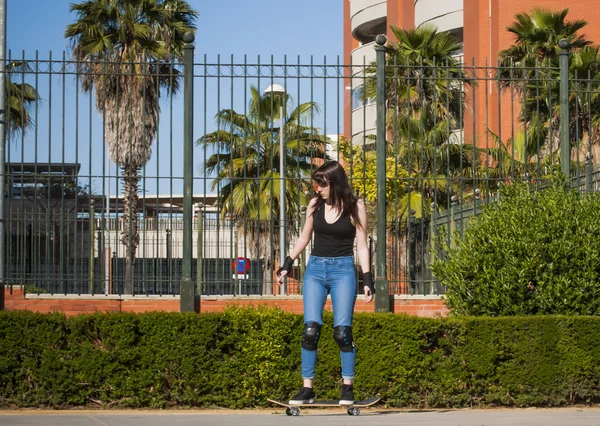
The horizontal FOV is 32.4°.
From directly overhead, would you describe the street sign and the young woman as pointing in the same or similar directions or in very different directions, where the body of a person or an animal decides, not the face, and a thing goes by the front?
same or similar directions

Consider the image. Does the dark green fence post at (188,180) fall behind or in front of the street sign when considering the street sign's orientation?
in front

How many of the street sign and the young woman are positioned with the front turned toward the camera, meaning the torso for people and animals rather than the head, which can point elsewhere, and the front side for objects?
2

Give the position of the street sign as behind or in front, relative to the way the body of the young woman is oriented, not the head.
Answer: behind

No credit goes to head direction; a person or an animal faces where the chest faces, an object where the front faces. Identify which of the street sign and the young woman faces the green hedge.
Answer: the street sign

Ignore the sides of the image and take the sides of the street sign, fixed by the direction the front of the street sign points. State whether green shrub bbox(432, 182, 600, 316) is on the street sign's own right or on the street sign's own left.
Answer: on the street sign's own left

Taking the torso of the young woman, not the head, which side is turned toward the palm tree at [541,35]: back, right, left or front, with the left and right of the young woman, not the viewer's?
back

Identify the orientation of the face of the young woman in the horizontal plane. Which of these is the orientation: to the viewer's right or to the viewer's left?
to the viewer's left

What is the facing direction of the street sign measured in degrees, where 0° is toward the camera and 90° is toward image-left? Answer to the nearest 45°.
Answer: approximately 0°

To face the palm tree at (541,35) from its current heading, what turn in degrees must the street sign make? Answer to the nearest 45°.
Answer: approximately 135° to its left

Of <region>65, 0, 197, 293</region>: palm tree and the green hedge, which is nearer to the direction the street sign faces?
the green hedge

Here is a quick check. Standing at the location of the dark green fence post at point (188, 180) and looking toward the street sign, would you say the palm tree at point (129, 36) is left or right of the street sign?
left

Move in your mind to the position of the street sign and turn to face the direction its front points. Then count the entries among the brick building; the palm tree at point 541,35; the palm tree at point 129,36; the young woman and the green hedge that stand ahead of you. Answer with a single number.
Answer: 2

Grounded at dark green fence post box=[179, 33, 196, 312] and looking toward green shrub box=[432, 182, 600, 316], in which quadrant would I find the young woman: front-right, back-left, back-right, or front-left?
front-right

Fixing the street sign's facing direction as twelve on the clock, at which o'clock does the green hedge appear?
The green hedge is roughly at 12 o'clock from the street sign.

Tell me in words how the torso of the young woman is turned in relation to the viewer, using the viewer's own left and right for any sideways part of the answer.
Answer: facing the viewer

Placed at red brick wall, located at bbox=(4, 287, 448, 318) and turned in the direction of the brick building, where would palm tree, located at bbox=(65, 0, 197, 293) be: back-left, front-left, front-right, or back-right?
front-left
